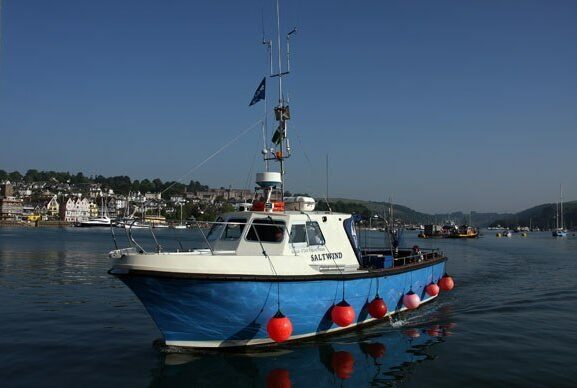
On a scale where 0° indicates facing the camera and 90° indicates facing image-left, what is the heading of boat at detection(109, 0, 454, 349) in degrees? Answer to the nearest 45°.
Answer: approximately 45°
